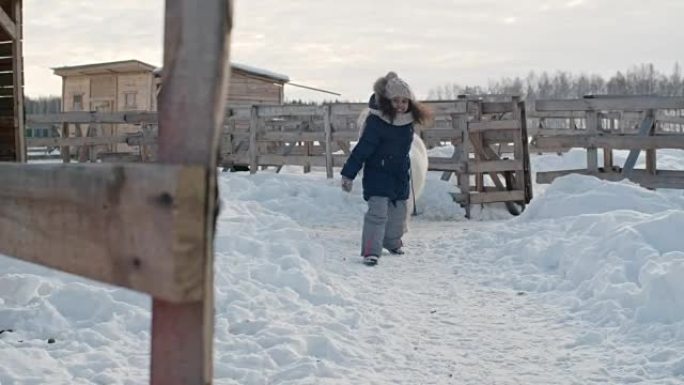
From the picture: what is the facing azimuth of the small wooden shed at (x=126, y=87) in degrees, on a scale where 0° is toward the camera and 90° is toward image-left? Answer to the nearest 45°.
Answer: approximately 45°

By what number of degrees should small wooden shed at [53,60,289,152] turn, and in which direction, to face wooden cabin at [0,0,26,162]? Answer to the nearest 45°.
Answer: approximately 45° to its left

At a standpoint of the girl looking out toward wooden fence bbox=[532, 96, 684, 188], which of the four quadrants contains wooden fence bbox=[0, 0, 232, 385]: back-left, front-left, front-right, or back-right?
back-right

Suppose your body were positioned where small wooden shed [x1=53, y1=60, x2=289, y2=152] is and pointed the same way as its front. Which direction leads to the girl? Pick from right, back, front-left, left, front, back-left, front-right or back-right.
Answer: front-left

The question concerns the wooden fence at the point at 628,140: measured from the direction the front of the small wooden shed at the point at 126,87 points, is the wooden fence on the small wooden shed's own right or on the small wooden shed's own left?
on the small wooden shed's own left
